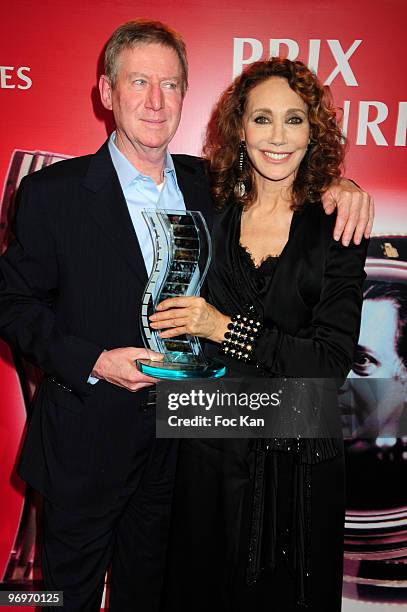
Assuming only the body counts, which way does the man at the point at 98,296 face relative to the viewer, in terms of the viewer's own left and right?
facing the viewer and to the right of the viewer

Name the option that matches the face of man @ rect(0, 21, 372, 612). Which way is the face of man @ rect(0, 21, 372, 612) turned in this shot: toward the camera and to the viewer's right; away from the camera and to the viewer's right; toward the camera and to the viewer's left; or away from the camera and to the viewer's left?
toward the camera and to the viewer's right
